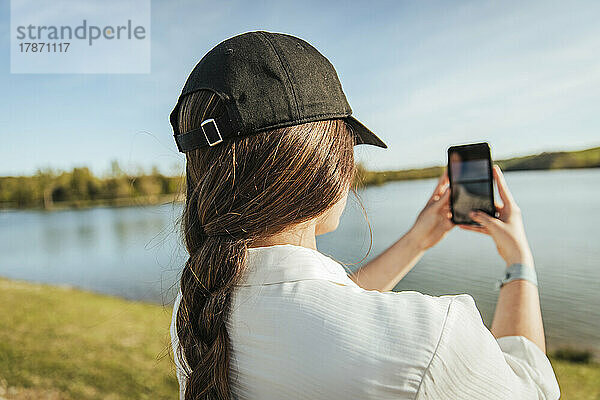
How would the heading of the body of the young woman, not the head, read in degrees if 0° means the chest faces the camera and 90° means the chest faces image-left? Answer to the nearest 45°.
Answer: approximately 225°

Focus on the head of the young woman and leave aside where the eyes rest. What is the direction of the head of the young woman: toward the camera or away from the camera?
away from the camera
